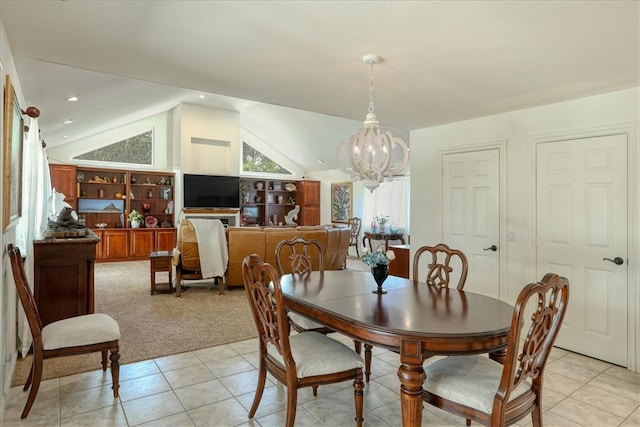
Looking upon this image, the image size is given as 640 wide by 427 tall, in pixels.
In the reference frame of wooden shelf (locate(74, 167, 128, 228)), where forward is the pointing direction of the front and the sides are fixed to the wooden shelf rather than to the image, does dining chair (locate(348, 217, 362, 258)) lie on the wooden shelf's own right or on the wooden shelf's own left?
on the wooden shelf's own left

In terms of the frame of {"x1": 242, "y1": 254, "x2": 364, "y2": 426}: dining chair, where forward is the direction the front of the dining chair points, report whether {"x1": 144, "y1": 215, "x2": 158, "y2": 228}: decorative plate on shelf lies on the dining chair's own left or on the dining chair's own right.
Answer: on the dining chair's own left

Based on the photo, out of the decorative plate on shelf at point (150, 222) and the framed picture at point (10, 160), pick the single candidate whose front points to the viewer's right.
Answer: the framed picture

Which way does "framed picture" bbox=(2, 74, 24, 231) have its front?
to the viewer's right

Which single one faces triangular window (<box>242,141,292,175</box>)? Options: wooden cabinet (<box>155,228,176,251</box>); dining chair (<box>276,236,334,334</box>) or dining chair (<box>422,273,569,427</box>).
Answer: dining chair (<box>422,273,569,427</box>)

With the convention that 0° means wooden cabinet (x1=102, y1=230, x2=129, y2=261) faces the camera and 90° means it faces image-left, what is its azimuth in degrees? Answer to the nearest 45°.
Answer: approximately 0°

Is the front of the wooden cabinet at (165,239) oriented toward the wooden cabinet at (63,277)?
yes

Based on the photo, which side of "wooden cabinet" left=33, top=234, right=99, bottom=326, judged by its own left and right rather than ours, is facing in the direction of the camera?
right

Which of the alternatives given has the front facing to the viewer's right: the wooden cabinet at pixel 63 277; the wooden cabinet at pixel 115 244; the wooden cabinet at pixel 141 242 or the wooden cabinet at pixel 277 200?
the wooden cabinet at pixel 63 277

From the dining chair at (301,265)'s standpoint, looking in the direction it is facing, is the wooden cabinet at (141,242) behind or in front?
behind
